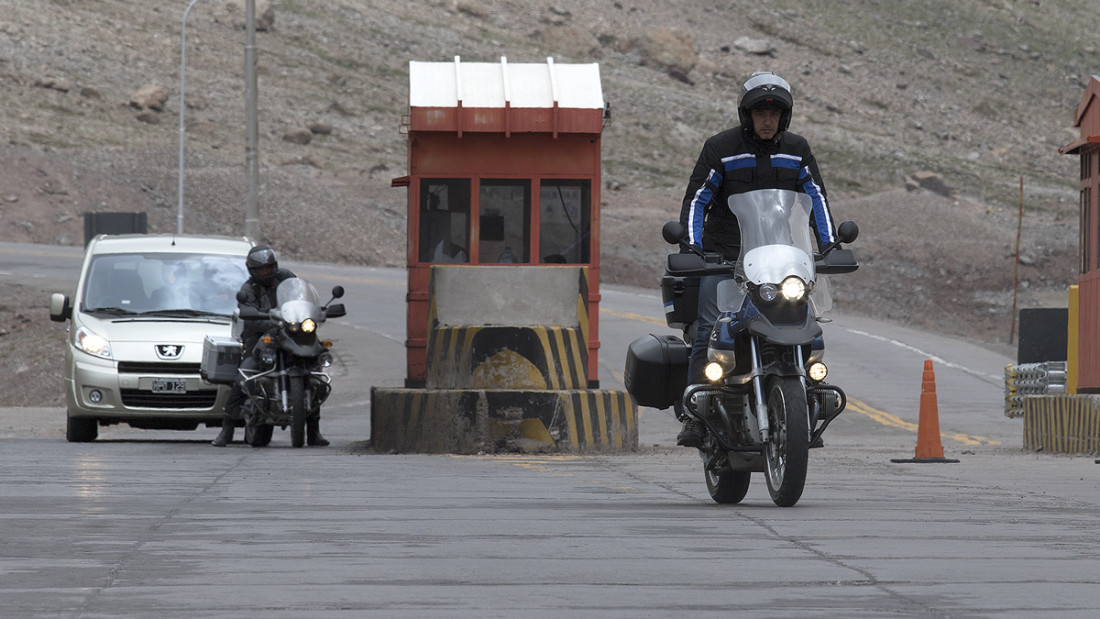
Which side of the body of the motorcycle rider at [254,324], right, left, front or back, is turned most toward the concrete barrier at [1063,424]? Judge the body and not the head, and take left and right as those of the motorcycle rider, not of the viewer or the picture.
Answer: left

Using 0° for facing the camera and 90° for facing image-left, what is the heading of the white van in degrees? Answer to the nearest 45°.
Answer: approximately 0°

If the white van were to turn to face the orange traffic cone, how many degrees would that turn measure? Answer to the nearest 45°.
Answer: approximately 45° to its left

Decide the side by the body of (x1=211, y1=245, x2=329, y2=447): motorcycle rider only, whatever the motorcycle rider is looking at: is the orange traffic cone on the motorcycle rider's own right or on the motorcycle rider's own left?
on the motorcycle rider's own left

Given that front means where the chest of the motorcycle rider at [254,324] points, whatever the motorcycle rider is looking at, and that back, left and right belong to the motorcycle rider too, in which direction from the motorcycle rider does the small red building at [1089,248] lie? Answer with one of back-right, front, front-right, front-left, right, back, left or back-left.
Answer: left
